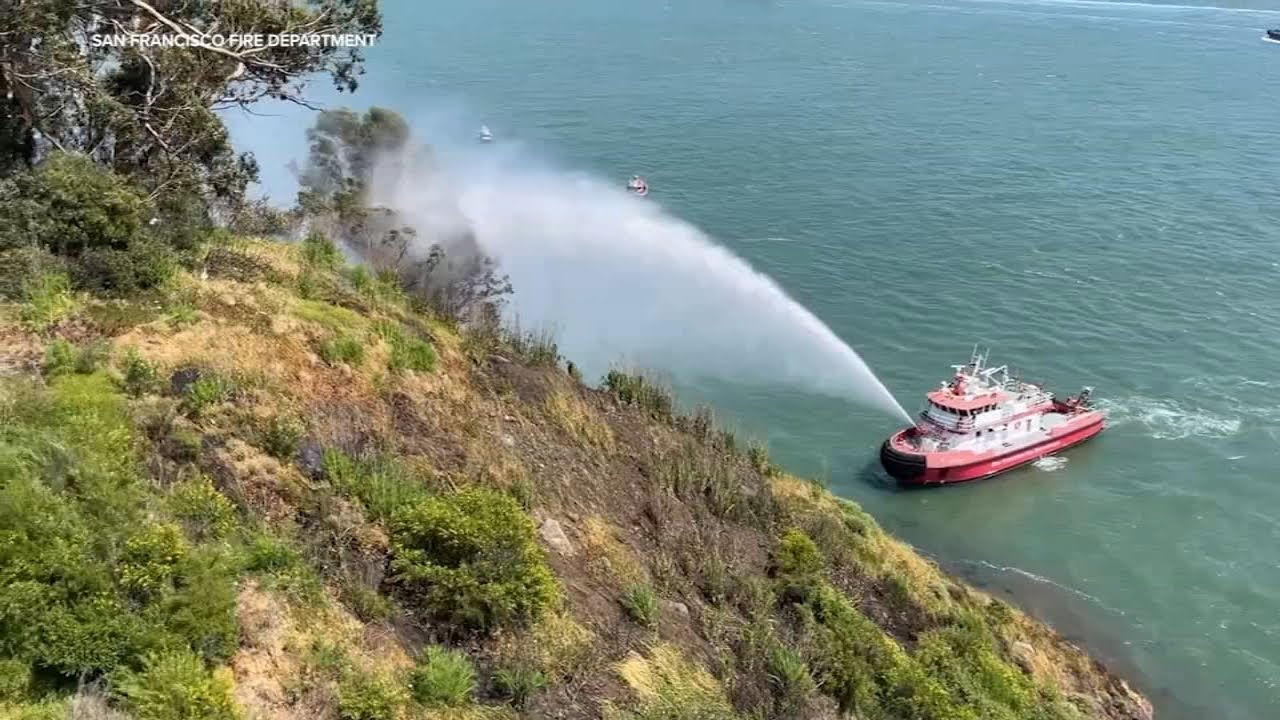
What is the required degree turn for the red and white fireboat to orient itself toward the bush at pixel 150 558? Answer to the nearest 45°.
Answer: approximately 45° to its left

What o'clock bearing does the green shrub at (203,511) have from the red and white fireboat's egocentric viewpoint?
The green shrub is roughly at 11 o'clock from the red and white fireboat.

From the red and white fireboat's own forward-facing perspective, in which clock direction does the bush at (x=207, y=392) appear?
The bush is roughly at 11 o'clock from the red and white fireboat.

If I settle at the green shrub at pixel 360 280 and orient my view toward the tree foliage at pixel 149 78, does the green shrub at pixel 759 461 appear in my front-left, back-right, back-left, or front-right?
back-right

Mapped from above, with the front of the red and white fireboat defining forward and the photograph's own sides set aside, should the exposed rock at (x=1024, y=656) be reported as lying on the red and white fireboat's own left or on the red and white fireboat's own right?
on the red and white fireboat's own left

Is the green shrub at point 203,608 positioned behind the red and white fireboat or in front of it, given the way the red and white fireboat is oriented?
in front

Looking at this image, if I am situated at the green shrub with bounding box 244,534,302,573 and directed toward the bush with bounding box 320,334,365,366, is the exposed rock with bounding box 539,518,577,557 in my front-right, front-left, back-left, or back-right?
front-right

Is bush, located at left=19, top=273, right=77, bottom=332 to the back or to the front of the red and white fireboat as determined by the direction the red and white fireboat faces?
to the front

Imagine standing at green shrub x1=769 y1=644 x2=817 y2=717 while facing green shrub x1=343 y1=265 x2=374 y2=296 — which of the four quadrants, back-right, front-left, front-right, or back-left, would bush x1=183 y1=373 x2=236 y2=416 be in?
front-left

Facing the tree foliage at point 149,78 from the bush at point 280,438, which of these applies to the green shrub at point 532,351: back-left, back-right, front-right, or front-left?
front-right

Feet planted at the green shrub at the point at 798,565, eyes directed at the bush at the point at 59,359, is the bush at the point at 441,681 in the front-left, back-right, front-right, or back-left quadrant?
front-left

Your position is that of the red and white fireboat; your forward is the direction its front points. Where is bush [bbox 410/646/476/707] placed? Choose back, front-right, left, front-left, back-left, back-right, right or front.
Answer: front-left

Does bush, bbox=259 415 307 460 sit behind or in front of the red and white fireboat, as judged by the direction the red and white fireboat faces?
in front

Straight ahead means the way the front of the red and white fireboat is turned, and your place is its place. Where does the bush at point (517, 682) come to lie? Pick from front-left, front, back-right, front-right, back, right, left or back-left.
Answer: front-left

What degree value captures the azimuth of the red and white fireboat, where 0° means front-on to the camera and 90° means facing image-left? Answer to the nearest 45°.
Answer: approximately 45°

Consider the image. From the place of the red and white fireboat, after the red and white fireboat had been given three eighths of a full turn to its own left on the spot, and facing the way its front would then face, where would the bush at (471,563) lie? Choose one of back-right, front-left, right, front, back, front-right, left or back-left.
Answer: right
